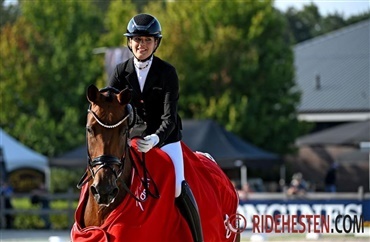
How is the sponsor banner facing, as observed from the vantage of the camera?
facing the viewer

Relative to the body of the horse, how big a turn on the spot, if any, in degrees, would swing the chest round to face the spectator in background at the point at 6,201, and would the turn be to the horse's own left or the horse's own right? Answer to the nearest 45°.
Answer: approximately 135° to the horse's own right

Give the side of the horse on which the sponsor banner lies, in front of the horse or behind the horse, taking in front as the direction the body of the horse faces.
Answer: behind

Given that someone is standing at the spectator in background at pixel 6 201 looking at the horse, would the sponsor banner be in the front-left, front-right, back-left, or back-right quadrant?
front-left

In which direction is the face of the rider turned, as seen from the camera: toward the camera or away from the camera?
toward the camera

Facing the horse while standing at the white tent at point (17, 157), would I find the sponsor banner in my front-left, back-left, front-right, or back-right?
front-left

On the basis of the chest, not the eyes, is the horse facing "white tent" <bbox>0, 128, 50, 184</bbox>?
no

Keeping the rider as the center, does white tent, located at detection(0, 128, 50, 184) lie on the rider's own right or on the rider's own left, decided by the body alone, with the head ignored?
on the rider's own right

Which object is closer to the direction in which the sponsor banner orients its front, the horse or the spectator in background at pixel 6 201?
the horse

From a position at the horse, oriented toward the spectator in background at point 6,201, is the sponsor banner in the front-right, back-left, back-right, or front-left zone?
front-right

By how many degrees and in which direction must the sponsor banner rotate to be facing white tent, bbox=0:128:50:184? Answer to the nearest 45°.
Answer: approximately 135° to its right

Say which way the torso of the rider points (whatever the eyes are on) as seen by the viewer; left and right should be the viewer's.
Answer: facing the viewer and to the left of the viewer
